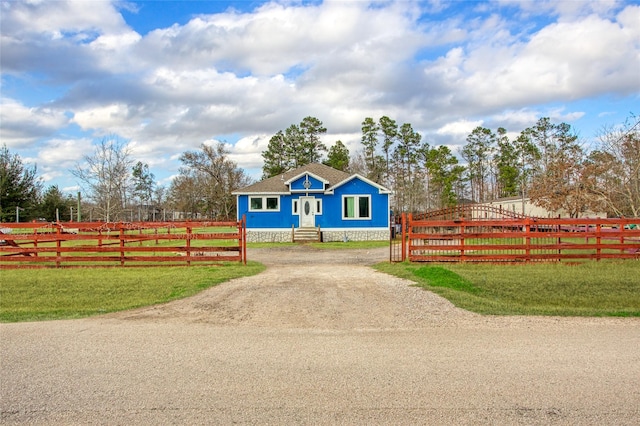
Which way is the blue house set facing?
toward the camera
